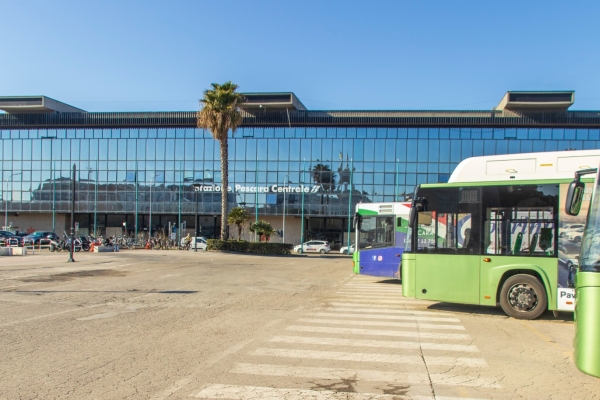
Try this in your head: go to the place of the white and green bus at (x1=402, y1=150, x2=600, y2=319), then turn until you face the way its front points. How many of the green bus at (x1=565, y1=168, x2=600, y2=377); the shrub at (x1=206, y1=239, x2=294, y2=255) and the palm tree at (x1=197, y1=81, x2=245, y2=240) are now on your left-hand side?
1

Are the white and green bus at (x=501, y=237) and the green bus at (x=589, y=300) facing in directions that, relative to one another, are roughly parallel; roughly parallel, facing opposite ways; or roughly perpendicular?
roughly parallel

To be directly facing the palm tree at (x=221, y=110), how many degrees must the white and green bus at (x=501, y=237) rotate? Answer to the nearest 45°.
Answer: approximately 45° to its right

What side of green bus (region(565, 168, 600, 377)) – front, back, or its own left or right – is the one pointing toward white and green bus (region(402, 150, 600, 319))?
right

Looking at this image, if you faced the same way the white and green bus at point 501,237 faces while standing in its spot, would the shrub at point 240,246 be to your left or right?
on your right

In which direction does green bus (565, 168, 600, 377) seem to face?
to the viewer's left

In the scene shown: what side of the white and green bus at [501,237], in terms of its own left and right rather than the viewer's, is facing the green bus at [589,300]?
left

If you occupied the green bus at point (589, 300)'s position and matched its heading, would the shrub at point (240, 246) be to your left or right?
on your right

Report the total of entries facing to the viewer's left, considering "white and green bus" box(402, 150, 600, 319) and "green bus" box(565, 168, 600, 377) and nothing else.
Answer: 2

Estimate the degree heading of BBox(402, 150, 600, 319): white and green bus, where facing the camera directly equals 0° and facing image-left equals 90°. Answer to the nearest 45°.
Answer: approximately 90°
